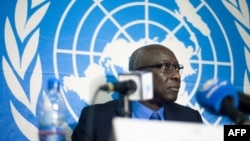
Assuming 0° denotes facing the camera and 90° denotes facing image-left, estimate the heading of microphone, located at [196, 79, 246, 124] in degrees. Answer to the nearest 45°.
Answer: approximately 135°

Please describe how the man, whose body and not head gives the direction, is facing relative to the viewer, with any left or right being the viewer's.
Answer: facing the viewer and to the right of the viewer

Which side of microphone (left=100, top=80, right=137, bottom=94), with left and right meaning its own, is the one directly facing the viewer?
right

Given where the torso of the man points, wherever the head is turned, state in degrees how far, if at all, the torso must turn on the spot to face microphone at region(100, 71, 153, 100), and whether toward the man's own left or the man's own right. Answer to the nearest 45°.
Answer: approximately 45° to the man's own right

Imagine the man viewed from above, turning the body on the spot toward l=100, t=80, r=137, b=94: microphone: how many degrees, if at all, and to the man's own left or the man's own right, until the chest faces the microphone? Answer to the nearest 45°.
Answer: approximately 45° to the man's own right

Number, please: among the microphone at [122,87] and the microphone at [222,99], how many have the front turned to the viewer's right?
1
